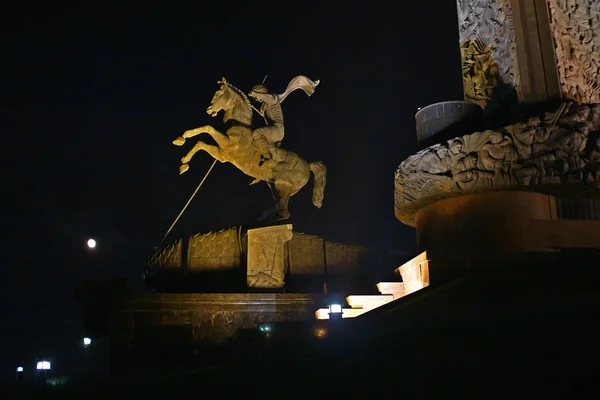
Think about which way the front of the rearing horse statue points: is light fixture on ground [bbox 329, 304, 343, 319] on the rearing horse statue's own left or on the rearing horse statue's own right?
on the rearing horse statue's own left

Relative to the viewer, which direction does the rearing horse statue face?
to the viewer's left

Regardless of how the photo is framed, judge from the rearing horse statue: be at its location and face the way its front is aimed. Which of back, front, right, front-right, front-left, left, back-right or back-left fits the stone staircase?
back-left
